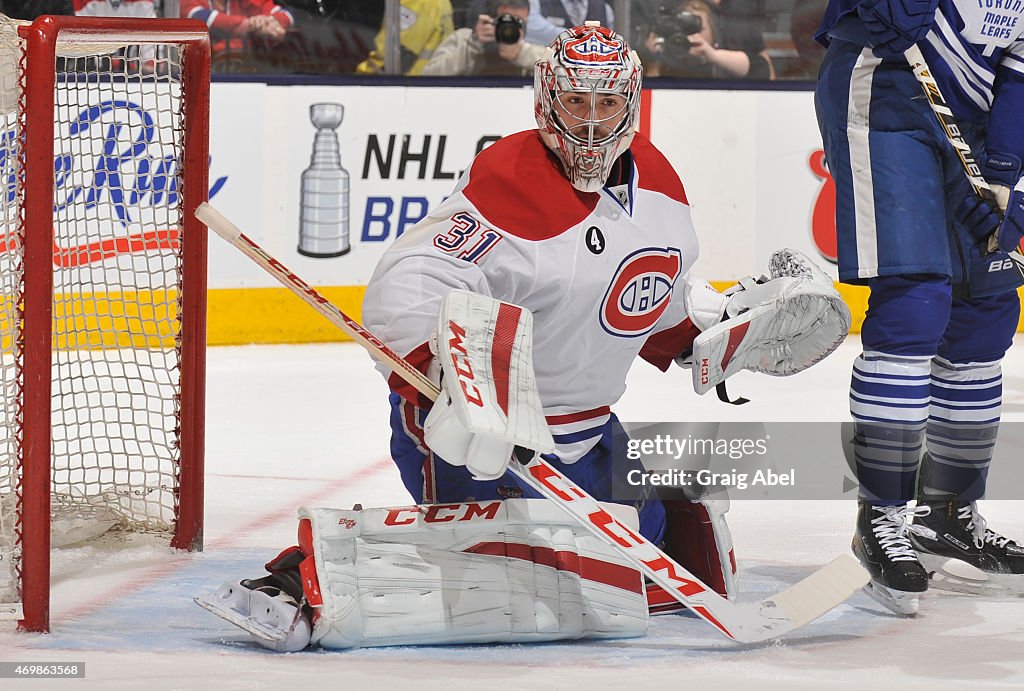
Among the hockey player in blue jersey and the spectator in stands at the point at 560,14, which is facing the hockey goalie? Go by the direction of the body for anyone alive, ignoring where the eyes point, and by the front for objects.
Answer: the spectator in stands

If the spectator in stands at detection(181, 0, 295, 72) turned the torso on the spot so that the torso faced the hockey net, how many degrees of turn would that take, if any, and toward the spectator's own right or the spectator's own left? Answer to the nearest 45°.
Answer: approximately 45° to the spectator's own right

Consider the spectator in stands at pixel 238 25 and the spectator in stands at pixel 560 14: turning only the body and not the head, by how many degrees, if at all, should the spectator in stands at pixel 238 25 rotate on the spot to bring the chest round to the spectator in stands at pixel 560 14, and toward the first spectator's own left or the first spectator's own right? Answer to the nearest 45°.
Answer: approximately 45° to the first spectator's own left

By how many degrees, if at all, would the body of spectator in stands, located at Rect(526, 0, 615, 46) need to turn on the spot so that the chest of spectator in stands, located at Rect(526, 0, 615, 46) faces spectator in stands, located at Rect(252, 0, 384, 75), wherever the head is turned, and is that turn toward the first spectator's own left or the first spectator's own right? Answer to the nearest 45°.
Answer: approximately 90° to the first spectator's own right

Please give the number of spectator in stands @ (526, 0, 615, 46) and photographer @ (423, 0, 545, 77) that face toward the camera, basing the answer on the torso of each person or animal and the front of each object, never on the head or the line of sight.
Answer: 2

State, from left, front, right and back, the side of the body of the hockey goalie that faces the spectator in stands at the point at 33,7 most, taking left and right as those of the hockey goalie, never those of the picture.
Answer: back
